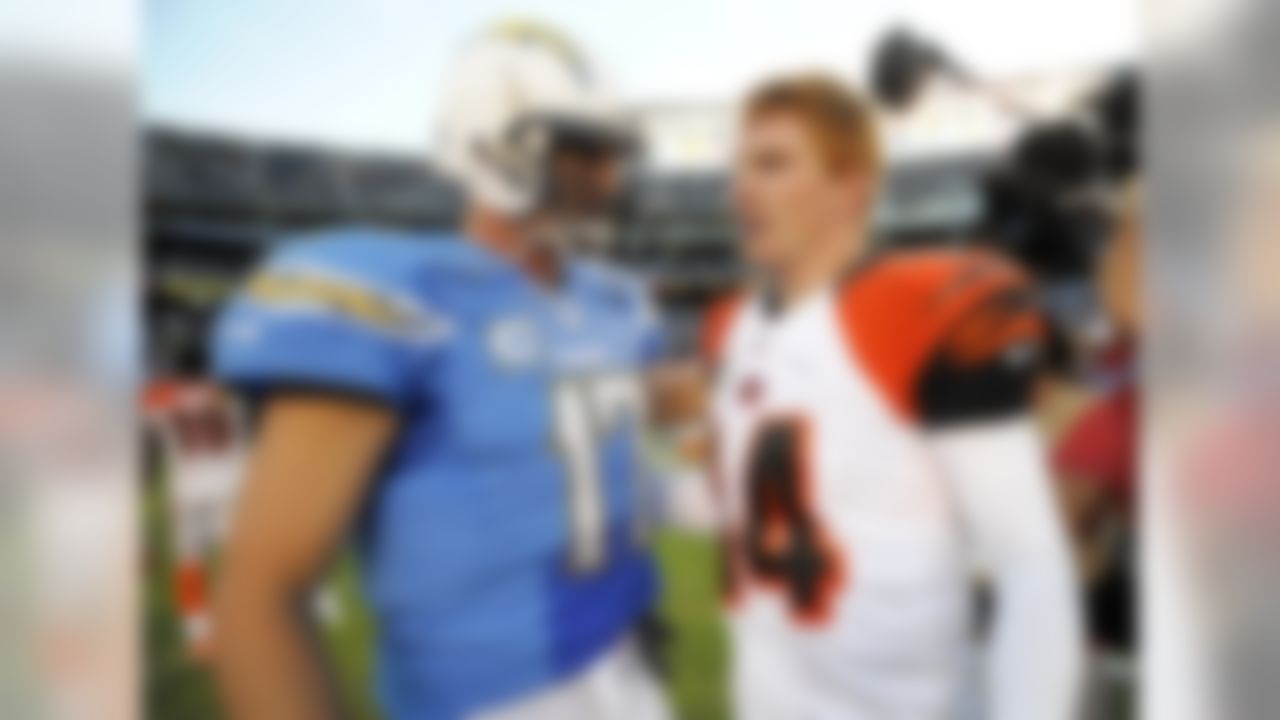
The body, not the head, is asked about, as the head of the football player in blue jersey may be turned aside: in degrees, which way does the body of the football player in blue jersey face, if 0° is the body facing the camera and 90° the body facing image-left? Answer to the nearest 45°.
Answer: approximately 315°

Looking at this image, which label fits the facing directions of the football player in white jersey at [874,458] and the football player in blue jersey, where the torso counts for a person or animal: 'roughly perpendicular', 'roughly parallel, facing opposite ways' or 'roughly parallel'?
roughly perpendicular

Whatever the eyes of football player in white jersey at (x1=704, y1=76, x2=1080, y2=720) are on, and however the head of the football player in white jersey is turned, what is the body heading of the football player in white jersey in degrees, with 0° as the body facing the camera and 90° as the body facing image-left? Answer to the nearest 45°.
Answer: approximately 45°

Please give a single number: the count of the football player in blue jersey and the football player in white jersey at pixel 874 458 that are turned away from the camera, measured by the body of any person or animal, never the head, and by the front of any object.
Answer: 0
